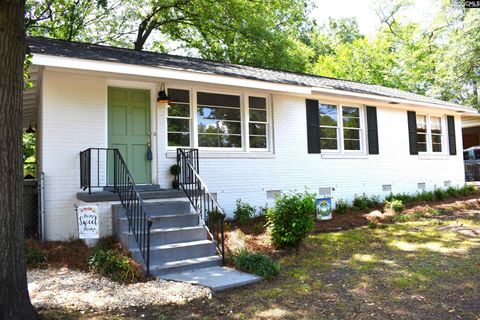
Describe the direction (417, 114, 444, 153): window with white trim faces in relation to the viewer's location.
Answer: facing the viewer and to the right of the viewer

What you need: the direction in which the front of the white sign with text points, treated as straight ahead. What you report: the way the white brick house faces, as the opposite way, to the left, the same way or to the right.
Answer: the same way

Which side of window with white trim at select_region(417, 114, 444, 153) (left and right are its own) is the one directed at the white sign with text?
right

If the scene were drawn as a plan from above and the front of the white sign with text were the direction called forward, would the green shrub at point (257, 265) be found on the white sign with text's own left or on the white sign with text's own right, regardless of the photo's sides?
on the white sign with text's own left

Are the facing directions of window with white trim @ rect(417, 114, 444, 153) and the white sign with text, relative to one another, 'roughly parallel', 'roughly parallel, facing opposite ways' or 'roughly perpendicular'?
roughly parallel

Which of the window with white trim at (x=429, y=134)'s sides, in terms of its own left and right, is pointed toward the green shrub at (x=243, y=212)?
right

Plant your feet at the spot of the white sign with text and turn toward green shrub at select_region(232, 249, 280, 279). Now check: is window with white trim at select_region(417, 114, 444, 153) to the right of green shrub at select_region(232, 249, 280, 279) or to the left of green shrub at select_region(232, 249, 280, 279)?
left

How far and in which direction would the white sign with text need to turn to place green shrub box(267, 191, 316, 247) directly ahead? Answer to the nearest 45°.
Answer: approximately 90° to its left

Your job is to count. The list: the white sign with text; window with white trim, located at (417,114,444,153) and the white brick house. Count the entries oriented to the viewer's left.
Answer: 0

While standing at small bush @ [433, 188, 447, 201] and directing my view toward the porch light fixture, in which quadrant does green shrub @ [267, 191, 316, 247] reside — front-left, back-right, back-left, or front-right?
front-left

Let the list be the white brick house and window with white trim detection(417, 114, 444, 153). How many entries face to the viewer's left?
0

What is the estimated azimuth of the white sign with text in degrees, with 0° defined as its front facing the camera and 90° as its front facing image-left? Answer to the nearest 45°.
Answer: approximately 0°

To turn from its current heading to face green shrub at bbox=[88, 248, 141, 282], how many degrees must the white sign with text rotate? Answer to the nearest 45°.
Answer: approximately 45° to its left
